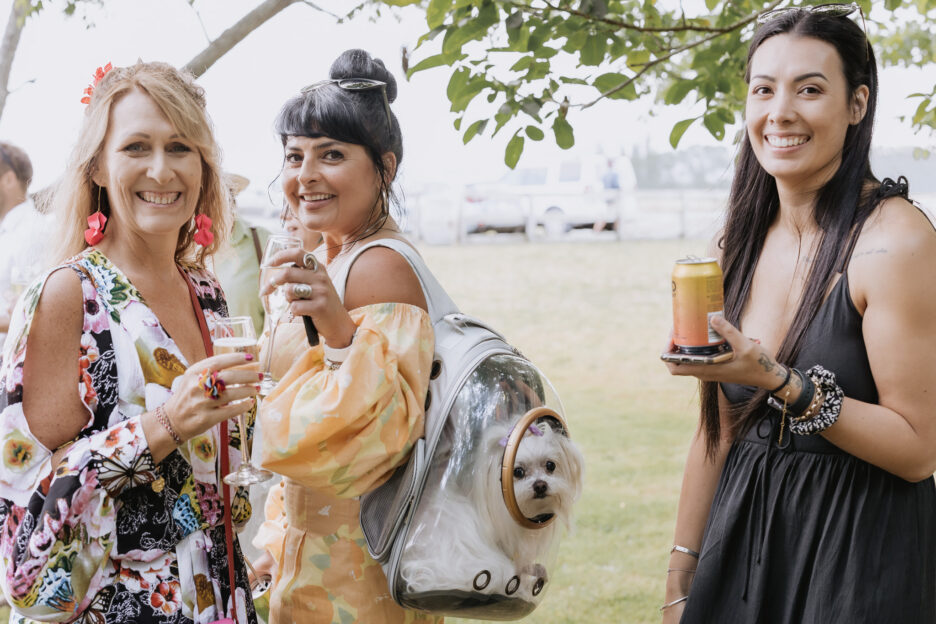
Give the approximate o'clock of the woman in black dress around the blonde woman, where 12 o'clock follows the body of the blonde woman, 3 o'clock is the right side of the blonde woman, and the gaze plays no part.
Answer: The woman in black dress is roughly at 11 o'clock from the blonde woman.

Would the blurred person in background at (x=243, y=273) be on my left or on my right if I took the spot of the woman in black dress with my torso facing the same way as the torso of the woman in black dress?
on my right

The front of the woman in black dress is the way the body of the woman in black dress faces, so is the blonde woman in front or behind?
in front

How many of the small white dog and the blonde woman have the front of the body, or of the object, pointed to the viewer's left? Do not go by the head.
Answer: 0

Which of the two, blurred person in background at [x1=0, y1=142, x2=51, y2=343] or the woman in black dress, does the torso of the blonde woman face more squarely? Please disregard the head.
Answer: the woman in black dress

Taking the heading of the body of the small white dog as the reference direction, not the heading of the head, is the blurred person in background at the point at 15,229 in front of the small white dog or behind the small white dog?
behind

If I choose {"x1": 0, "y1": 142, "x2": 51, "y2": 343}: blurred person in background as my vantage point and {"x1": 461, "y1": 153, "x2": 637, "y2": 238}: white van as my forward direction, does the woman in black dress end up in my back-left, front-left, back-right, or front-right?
back-right

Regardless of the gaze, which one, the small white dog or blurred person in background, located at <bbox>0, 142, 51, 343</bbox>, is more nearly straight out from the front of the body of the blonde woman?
the small white dog

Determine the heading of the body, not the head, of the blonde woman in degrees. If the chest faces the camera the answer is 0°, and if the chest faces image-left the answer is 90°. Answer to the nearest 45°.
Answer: approximately 315°

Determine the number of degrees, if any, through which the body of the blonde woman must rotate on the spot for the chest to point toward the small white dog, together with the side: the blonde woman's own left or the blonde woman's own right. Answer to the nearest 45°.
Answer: approximately 45° to the blonde woman's own left
